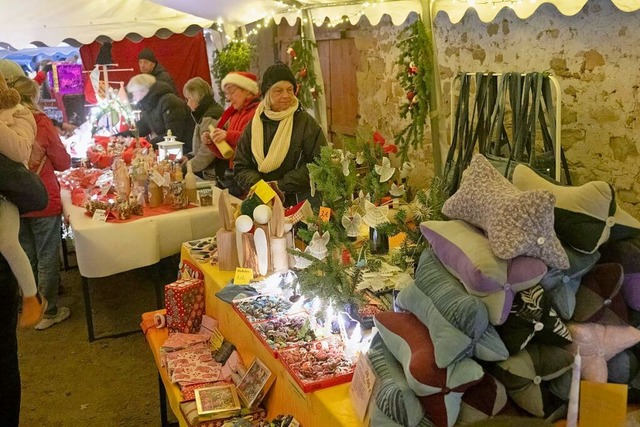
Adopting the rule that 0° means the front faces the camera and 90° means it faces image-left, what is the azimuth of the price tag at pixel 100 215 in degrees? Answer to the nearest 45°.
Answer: approximately 0°

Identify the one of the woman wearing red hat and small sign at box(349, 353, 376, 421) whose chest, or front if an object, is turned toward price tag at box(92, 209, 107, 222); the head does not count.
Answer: the woman wearing red hat

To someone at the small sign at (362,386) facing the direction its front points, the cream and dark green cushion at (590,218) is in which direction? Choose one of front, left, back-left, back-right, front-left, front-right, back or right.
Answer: back-left

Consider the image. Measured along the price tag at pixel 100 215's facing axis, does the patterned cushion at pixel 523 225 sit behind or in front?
in front

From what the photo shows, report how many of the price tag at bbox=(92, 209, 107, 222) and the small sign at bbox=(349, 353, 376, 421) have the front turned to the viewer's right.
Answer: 0

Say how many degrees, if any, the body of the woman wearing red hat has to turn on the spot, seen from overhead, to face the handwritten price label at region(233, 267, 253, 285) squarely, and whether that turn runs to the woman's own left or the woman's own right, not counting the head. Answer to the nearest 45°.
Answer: approximately 45° to the woman's own left

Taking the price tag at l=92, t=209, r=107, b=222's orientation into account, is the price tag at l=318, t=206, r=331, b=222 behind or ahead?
ahead

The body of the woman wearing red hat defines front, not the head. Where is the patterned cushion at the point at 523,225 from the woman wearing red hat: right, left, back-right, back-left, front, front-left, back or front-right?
front-left

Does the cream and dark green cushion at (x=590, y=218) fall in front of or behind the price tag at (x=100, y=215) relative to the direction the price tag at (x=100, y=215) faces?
in front

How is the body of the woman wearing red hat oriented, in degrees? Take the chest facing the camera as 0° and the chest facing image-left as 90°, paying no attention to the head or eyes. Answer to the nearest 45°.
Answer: approximately 45°

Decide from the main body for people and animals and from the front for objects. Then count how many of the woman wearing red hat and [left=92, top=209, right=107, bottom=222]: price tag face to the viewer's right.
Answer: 0

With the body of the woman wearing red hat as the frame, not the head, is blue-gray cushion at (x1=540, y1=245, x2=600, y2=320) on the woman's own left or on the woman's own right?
on the woman's own left
